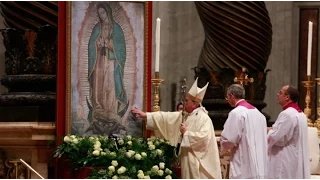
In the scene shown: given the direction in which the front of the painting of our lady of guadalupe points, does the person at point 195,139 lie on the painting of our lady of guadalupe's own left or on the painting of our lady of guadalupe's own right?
on the painting of our lady of guadalupe's own left

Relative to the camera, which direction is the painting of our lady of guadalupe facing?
toward the camera

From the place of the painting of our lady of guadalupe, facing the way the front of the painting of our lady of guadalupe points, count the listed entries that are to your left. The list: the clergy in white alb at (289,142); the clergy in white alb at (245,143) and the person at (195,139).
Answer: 3

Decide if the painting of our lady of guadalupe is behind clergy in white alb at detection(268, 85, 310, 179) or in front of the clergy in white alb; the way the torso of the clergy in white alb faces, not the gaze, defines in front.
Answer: in front

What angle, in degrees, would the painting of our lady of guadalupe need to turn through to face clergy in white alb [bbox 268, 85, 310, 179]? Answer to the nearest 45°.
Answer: approximately 90° to its left

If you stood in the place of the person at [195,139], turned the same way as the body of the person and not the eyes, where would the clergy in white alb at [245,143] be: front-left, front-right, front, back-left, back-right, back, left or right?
back

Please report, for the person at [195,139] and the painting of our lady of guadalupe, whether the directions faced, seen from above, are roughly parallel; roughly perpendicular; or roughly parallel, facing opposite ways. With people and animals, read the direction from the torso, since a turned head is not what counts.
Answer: roughly perpendicular

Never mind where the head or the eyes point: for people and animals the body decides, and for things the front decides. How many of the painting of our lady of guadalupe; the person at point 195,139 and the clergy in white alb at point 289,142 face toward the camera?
1

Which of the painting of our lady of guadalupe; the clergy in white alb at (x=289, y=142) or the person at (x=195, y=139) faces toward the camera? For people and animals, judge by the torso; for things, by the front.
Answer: the painting of our lady of guadalupe

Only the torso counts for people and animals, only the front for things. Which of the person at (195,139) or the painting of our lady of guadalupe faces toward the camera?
the painting of our lady of guadalupe

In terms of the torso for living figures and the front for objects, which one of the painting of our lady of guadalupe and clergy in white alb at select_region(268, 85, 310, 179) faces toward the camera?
the painting of our lady of guadalupe

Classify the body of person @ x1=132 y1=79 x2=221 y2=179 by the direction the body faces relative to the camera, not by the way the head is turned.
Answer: to the viewer's left

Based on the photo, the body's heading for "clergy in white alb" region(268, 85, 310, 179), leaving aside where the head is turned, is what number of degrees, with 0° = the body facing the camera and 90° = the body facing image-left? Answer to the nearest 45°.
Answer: approximately 90°

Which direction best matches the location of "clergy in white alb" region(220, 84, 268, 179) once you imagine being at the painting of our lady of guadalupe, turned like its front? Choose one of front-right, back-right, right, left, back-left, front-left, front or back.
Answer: left

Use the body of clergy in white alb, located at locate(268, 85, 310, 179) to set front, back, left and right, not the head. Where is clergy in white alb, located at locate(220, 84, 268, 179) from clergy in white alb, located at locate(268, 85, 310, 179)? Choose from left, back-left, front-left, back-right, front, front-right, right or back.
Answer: front-left
